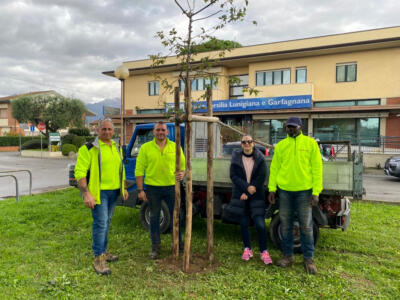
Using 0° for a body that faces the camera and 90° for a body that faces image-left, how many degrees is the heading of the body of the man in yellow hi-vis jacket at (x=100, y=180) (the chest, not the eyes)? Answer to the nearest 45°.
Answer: approximately 315°

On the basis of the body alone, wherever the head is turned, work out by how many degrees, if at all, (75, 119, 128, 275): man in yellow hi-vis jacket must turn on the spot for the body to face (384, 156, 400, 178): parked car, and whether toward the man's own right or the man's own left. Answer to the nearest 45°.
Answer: approximately 90° to the man's own left

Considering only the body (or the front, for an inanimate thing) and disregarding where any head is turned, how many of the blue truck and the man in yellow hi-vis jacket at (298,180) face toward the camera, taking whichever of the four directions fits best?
1

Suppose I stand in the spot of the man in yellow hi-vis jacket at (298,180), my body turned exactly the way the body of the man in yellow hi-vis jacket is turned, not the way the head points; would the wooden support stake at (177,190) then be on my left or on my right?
on my right

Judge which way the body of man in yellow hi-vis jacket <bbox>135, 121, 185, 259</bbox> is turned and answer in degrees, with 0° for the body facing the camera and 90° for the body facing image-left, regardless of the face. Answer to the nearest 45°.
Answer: approximately 0°

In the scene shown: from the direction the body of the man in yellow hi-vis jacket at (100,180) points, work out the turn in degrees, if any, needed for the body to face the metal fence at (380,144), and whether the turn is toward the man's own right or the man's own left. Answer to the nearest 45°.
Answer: approximately 90° to the man's own left

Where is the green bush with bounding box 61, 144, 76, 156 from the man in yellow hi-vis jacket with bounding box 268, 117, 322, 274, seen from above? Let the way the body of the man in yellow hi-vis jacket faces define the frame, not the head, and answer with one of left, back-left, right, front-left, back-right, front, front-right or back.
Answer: back-right

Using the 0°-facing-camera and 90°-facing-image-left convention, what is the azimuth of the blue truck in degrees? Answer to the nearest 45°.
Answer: approximately 135°

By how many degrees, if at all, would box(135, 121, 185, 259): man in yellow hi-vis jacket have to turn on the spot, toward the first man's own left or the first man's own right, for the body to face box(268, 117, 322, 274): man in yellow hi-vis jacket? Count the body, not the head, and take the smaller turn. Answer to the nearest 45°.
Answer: approximately 90° to the first man's own left
